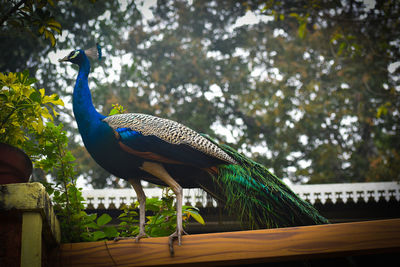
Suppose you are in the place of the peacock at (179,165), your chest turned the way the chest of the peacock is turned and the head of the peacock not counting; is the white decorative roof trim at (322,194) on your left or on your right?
on your right

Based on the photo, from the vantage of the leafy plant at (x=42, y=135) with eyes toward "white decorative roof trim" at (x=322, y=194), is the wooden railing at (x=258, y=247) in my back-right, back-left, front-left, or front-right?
front-right

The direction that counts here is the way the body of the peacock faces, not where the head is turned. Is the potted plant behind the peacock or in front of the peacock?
in front

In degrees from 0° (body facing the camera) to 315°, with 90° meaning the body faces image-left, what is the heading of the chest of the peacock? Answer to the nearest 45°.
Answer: approximately 90°

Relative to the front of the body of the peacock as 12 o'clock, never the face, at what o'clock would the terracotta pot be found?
The terracotta pot is roughly at 11 o'clock from the peacock.
